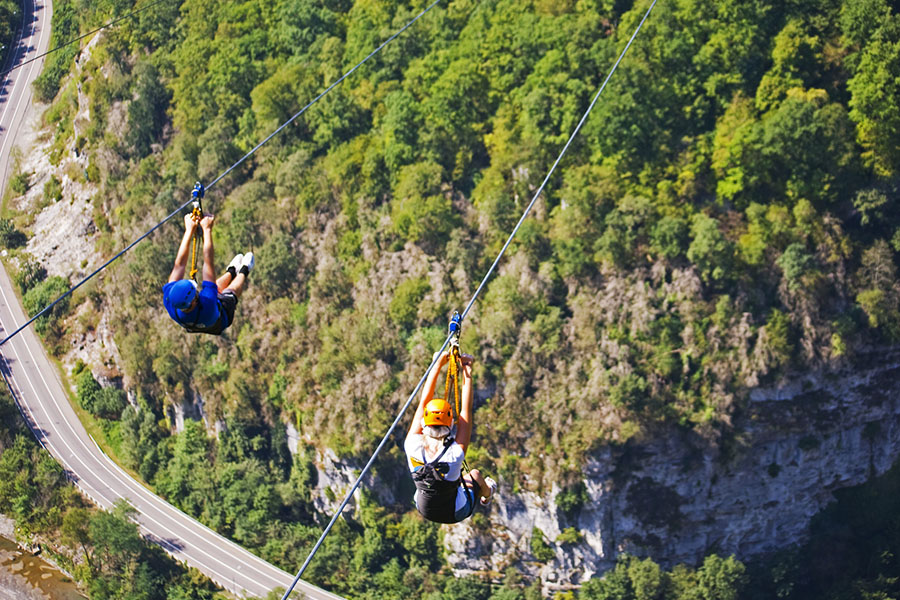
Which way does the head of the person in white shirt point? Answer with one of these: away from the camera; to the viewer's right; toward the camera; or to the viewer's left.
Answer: away from the camera

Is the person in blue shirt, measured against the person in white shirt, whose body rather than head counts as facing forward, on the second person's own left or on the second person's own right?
on the second person's own left

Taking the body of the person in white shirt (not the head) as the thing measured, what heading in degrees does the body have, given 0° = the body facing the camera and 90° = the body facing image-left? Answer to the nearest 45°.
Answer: approximately 225°
